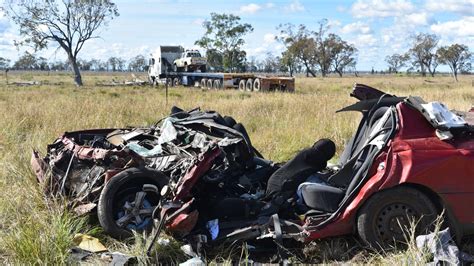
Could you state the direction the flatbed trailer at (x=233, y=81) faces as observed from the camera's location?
facing away from the viewer and to the left of the viewer

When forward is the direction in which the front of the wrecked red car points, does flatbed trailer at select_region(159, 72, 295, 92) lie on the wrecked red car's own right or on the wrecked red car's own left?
on the wrecked red car's own right

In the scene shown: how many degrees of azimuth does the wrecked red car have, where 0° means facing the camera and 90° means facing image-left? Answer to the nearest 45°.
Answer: approximately 90°

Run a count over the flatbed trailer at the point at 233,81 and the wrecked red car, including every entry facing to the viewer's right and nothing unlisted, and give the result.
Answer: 0

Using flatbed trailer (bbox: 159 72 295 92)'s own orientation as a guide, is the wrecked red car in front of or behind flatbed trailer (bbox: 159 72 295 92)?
behind
